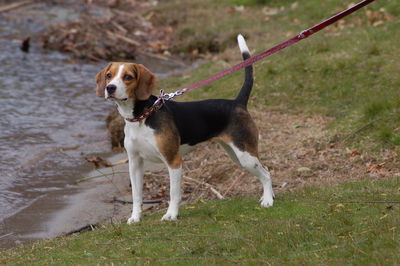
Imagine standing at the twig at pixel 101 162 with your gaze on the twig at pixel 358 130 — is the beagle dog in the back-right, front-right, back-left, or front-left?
front-right

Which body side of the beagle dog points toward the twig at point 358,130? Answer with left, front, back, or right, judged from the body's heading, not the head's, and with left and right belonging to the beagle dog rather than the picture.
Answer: back

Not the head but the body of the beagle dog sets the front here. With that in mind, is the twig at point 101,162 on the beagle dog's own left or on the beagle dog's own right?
on the beagle dog's own right

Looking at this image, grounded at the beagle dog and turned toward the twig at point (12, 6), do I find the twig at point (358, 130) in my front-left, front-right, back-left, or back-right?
front-right

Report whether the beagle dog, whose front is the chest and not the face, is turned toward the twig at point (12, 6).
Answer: no
